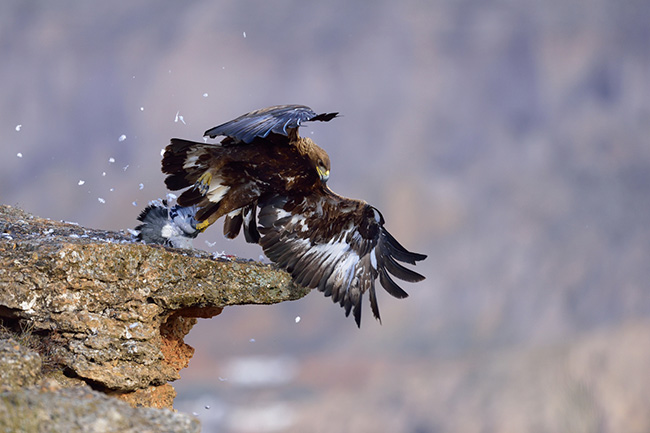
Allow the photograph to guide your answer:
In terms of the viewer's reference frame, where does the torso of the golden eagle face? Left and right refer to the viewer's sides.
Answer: facing to the right of the viewer

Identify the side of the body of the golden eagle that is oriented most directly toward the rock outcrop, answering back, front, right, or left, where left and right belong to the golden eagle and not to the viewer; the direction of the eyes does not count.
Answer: back
